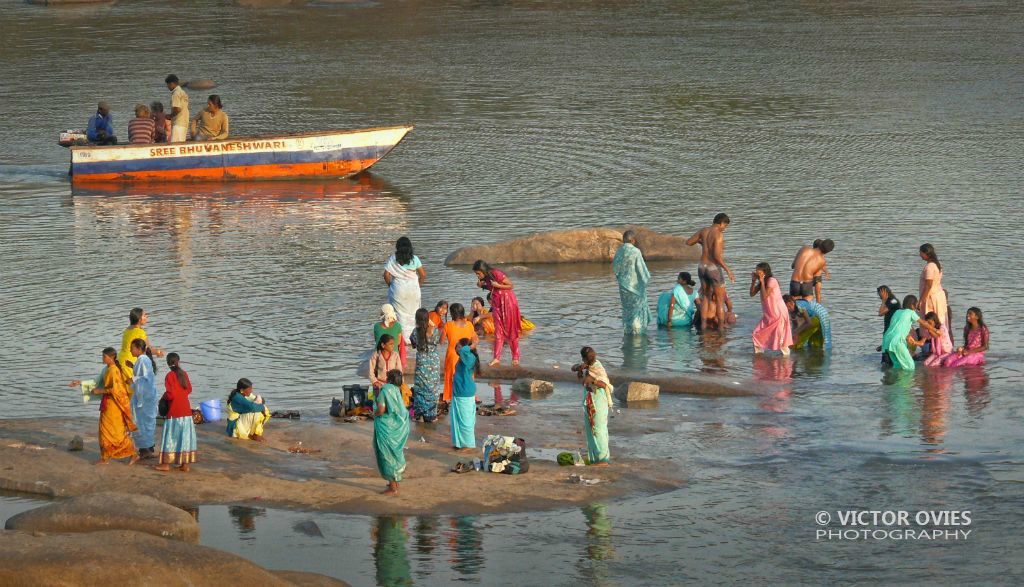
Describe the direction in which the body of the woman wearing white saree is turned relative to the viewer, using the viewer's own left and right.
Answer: facing away from the viewer

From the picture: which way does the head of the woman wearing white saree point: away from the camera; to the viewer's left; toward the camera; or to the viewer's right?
away from the camera

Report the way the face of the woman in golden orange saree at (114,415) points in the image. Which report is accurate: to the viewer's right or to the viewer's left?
to the viewer's left

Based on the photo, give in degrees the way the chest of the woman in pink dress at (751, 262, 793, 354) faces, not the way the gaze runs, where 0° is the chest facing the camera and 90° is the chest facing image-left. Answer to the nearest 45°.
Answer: approximately 45°

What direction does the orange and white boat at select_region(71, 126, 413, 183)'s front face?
to the viewer's right

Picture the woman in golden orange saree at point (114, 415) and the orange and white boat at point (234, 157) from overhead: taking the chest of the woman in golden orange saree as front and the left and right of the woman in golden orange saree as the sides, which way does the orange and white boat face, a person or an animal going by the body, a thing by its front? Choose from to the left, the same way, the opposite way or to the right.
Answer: the opposite way

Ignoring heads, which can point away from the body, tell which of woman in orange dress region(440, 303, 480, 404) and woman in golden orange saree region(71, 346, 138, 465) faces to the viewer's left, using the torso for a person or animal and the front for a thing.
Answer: the woman in golden orange saree

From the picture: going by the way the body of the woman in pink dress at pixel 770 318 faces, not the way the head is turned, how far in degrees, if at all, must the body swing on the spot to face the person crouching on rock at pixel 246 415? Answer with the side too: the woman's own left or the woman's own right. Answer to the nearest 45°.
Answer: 0° — they already face them

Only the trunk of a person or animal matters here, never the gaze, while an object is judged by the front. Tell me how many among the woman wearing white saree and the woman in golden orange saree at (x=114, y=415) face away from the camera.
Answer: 1

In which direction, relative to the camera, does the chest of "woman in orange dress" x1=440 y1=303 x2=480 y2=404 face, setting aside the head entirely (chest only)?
away from the camera

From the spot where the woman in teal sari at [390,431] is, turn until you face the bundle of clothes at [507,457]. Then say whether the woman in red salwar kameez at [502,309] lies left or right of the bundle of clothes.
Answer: left

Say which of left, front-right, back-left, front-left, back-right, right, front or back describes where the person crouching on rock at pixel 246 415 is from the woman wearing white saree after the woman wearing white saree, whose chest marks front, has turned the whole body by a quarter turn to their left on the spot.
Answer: front-left

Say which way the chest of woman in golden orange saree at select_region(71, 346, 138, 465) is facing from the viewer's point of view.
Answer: to the viewer's left

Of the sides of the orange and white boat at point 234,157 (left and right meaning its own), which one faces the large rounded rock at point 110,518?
right
